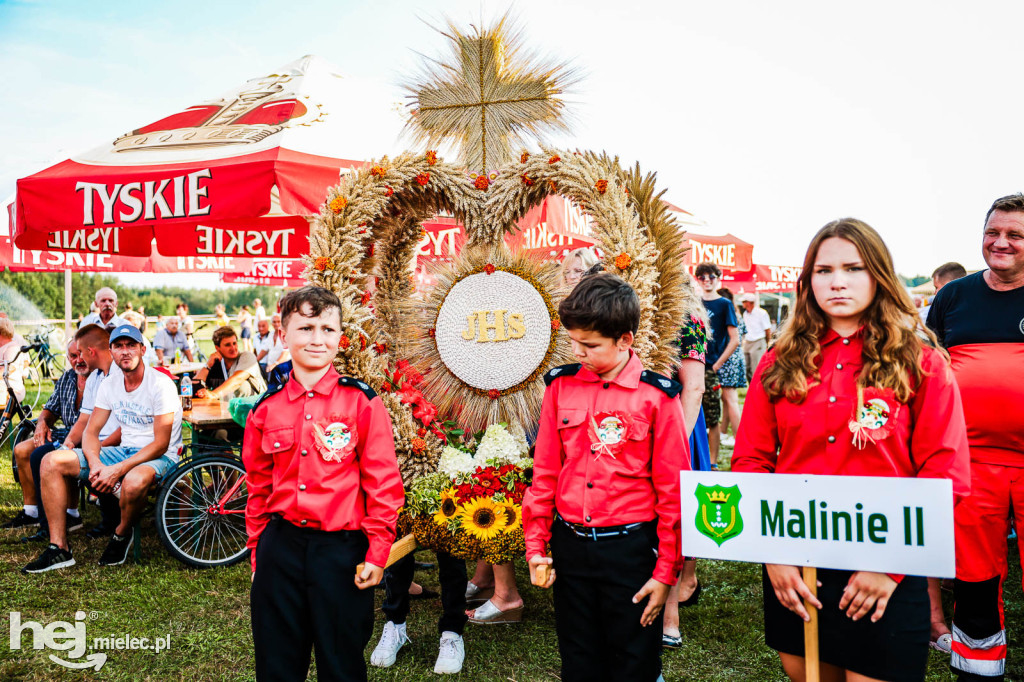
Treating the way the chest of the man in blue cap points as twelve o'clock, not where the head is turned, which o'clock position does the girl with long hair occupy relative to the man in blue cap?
The girl with long hair is roughly at 10 o'clock from the man in blue cap.

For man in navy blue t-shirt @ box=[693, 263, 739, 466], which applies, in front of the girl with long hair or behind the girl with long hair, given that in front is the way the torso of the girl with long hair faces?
behind

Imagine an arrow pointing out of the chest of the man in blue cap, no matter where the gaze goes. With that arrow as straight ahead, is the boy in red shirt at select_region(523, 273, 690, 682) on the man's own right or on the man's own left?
on the man's own left

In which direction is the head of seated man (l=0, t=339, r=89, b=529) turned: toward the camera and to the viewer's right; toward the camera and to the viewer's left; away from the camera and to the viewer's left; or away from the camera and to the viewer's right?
toward the camera and to the viewer's right

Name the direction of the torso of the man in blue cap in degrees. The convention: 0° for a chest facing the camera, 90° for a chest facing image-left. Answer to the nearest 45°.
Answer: approximately 45°

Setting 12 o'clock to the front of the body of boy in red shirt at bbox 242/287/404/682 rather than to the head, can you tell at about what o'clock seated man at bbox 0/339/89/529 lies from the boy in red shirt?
The seated man is roughly at 5 o'clock from the boy in red shirt.

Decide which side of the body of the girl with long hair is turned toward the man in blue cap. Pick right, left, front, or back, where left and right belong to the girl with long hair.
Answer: right

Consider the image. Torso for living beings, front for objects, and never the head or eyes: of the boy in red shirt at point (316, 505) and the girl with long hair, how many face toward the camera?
2

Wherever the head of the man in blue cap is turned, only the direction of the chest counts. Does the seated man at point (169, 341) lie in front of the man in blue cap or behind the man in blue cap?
behind

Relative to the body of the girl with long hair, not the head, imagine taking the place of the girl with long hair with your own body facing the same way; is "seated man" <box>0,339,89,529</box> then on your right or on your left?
on your right

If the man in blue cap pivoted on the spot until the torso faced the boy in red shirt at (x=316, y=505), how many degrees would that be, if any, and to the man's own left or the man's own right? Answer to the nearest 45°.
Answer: approximately 45° to the man's own left

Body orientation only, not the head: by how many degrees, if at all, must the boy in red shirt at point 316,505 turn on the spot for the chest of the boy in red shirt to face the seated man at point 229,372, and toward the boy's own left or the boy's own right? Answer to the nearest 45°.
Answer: approximately 180°
